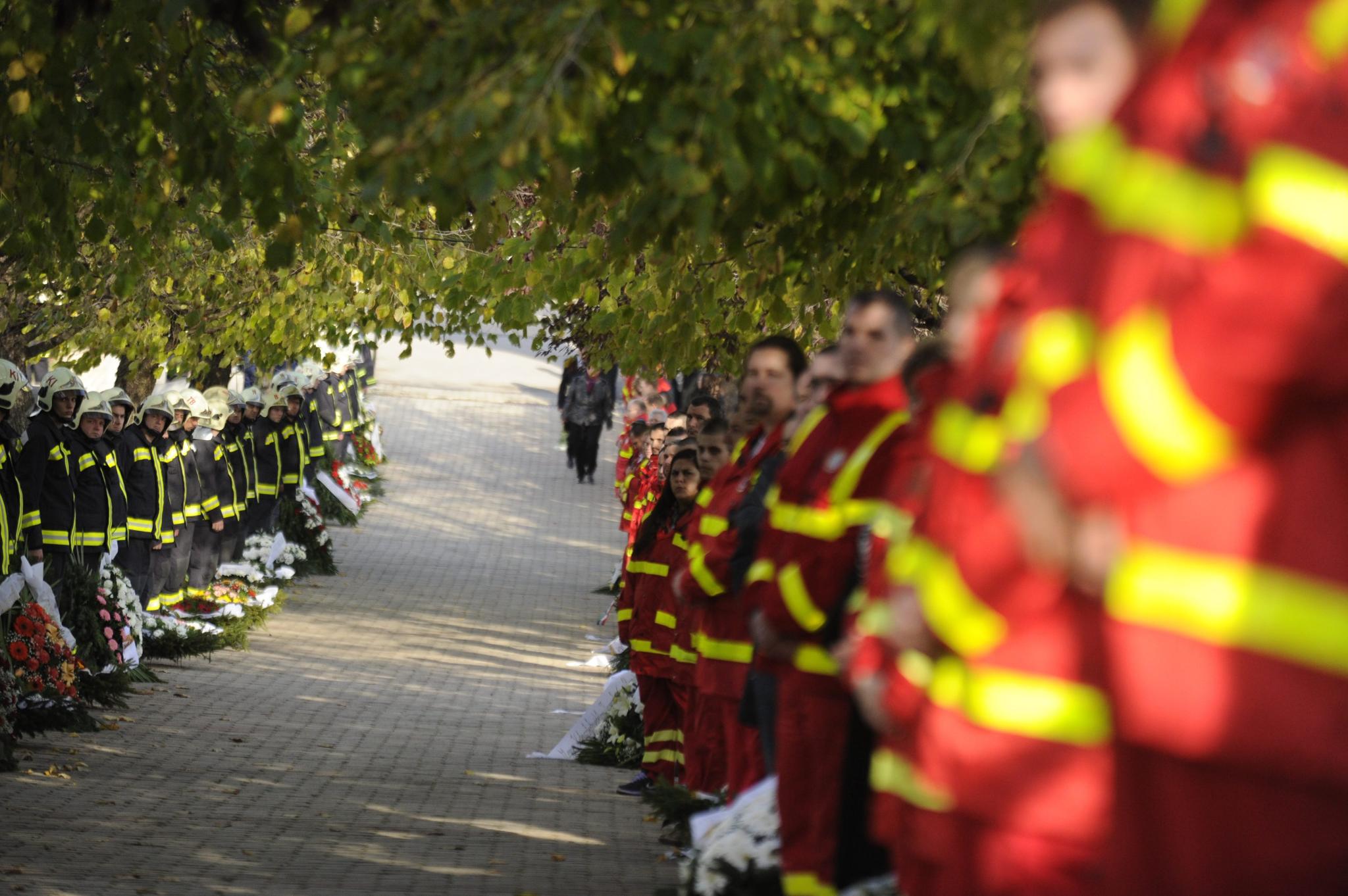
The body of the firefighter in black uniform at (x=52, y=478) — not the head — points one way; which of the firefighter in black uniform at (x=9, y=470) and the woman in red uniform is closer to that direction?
the woman in red uniform

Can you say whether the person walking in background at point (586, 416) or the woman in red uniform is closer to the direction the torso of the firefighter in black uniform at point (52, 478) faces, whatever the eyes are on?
the woman in red uniform

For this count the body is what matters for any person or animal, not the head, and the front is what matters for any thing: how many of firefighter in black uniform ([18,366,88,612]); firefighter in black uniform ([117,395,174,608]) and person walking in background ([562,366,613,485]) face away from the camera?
0

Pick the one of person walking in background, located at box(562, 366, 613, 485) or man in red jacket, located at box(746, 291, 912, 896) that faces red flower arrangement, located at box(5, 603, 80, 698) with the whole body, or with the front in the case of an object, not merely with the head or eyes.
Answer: the person walking in background

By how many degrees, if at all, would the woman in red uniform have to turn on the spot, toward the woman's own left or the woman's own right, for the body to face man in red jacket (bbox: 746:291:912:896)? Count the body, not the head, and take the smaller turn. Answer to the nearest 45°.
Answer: approximately 45° to the woman's own left

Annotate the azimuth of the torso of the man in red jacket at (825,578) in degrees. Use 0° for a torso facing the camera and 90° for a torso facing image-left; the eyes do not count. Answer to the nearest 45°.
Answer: approximately 45°

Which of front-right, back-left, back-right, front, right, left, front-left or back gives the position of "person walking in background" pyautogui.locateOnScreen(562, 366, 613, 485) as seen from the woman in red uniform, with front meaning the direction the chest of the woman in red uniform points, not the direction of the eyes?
back-right

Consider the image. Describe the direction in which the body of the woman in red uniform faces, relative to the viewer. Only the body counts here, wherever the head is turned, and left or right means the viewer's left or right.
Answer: facing the viewer and to the left of the viewer

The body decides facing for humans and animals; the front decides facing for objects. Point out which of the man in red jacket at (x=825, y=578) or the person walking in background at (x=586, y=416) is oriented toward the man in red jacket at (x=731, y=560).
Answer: the person walking in background

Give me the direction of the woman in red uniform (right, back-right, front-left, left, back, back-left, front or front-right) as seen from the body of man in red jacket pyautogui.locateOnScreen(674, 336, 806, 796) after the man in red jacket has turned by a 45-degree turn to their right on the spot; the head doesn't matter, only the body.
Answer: right

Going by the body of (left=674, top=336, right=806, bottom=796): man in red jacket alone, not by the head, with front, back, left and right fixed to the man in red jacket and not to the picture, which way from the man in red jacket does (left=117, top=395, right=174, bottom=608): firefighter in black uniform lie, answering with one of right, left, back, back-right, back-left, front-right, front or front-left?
right

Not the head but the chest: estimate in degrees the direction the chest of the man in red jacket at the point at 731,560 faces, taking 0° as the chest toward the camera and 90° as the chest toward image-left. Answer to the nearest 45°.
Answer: approximately 45°

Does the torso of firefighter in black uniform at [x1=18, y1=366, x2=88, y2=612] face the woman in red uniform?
yes

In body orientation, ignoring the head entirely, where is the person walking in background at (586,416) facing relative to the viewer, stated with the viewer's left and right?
facing the viewer

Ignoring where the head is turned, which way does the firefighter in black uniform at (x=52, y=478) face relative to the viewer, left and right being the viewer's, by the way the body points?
facing the viewer and to the right of the viewer

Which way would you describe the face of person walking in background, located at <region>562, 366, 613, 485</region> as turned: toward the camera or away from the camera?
toward the camera

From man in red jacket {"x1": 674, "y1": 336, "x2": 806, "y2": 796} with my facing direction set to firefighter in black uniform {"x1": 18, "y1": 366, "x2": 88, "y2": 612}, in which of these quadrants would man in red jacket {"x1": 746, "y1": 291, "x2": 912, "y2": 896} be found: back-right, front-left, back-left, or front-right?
back-left

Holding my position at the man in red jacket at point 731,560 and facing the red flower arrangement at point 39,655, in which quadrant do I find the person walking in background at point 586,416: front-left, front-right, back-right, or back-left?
front-right

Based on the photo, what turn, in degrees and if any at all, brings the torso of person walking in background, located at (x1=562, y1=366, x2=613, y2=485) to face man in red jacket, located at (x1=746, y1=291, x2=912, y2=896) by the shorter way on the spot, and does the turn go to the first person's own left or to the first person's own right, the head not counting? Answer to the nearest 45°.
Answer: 0° — they already face them

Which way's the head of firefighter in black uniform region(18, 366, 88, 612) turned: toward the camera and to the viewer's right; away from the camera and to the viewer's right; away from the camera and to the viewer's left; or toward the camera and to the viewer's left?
toward the camera and to the viewer's right

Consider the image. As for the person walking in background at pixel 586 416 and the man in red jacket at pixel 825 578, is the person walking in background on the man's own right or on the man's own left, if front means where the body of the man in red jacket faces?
on the man's own right
